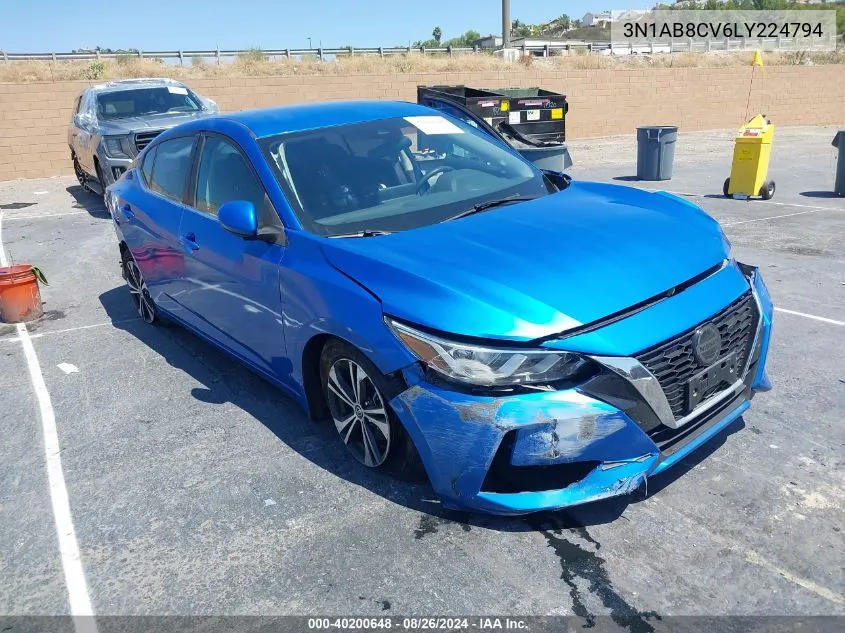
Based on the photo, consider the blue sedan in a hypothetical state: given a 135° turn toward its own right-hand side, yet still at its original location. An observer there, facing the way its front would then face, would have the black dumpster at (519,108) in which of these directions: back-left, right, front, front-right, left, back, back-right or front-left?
right

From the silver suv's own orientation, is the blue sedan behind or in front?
in front

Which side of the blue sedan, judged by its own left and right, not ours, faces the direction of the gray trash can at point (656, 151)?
left

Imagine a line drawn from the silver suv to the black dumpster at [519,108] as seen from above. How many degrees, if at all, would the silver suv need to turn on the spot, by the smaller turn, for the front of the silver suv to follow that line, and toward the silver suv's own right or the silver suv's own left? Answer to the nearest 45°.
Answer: approximately 45° to the silver suv's own left

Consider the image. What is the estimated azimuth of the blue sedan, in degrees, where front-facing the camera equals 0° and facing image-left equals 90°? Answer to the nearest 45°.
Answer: approximately 315°

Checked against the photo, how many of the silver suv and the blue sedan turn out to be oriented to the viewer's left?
0

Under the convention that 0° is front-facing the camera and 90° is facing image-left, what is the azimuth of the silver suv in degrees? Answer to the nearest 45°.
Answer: approximately 315°

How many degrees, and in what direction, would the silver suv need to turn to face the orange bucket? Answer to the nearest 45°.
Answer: approximately 45° to its right
